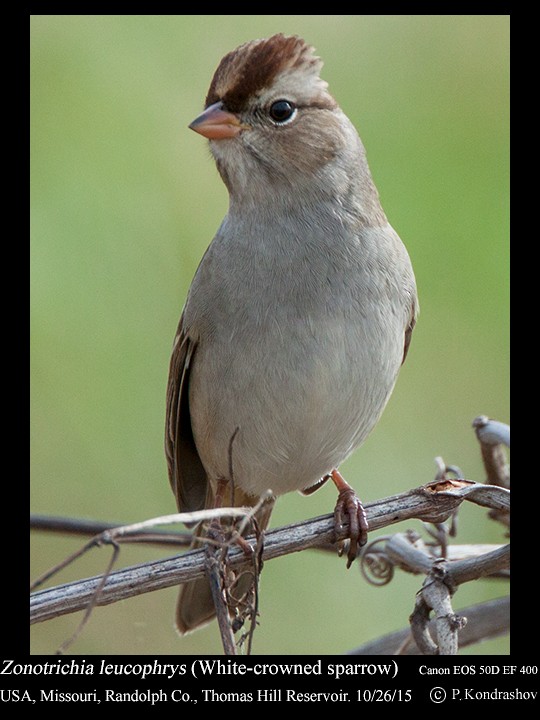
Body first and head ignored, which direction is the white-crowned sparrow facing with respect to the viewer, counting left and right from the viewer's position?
facing the viewer
